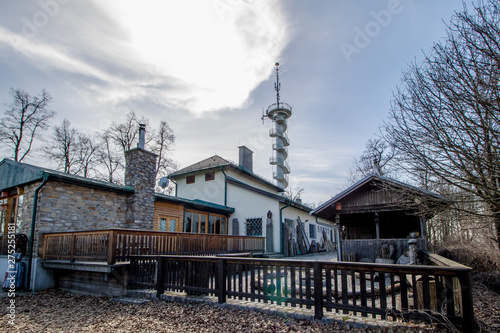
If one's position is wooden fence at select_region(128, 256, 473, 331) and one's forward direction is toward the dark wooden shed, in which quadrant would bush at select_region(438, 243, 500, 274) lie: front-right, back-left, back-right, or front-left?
front-right

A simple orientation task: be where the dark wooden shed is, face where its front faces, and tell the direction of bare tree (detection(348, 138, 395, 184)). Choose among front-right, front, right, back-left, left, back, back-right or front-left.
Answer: back

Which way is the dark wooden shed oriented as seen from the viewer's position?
toward the camera

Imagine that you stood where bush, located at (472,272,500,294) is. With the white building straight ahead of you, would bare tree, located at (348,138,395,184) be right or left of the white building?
right

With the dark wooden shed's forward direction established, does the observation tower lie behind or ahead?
behind

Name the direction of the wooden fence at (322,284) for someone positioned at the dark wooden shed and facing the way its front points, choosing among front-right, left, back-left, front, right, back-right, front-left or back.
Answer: front

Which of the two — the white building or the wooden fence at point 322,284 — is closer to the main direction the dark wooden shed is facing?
the wooden fence

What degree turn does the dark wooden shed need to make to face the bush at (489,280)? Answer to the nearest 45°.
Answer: approximately 45° to its left

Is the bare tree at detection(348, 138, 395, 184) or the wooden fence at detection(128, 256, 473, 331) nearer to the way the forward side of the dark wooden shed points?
the wooden fence
